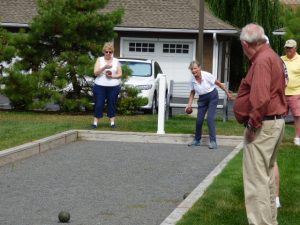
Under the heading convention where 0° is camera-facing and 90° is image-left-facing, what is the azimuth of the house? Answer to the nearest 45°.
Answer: approximately 0°

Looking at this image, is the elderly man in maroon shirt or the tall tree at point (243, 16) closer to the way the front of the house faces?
the elderly man in maroon shirt

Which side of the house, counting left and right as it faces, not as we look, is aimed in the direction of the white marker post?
front

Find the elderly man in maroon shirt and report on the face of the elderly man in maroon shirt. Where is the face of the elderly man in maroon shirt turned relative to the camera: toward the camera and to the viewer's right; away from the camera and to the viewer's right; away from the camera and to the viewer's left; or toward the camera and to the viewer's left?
away from the camera and to the viewer's left

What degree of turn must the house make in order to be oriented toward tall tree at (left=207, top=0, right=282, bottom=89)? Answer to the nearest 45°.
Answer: approximately 135° to its left

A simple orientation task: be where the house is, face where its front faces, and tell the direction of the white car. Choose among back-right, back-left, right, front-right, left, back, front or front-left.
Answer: front

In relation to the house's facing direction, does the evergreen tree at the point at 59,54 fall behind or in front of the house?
in front

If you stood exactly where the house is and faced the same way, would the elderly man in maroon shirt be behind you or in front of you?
in front

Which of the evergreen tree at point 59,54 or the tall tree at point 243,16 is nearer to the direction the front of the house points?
the evergreen tree

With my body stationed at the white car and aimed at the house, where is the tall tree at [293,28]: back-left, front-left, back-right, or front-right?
front-right
